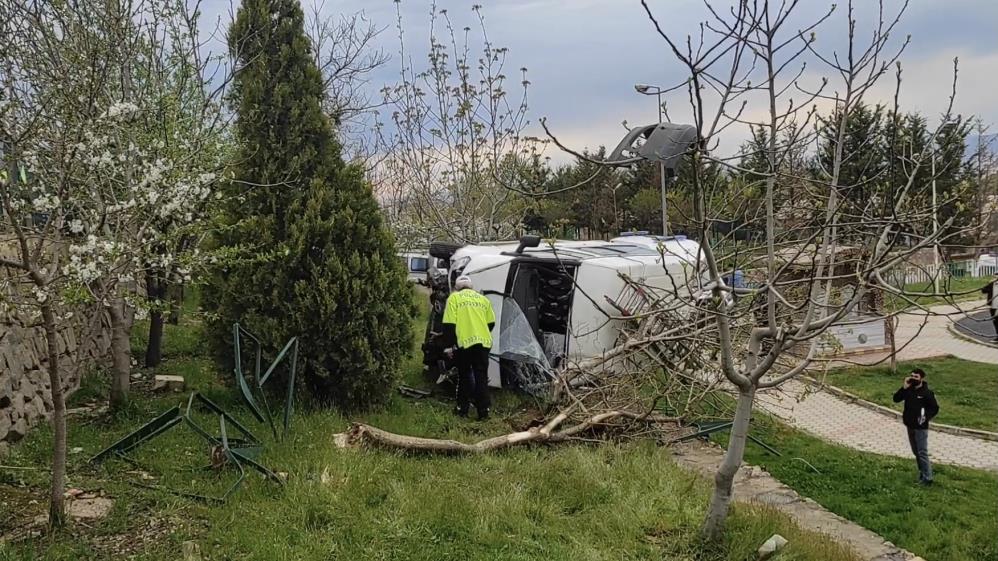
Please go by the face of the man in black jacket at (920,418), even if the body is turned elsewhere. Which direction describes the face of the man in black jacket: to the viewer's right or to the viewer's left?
to the viewer's left

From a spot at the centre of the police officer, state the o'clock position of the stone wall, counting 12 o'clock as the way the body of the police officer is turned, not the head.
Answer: The stone wall is roughly at 8 o'clock from the police officer.

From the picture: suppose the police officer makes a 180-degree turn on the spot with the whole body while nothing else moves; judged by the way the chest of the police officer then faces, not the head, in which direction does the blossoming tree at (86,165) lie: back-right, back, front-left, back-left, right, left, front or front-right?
front-right

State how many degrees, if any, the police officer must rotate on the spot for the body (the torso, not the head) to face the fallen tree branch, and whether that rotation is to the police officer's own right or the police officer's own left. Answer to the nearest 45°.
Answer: approximately 180°

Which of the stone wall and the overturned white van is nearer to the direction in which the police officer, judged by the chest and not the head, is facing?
the overturned white van

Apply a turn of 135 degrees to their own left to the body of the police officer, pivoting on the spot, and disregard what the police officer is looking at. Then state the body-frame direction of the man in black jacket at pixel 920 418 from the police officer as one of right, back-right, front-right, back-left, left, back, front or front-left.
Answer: back-left

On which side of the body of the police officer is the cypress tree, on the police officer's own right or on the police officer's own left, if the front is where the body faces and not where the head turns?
on the police officer's own left

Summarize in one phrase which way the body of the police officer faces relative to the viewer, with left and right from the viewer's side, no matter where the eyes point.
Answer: facing away from the viewer
